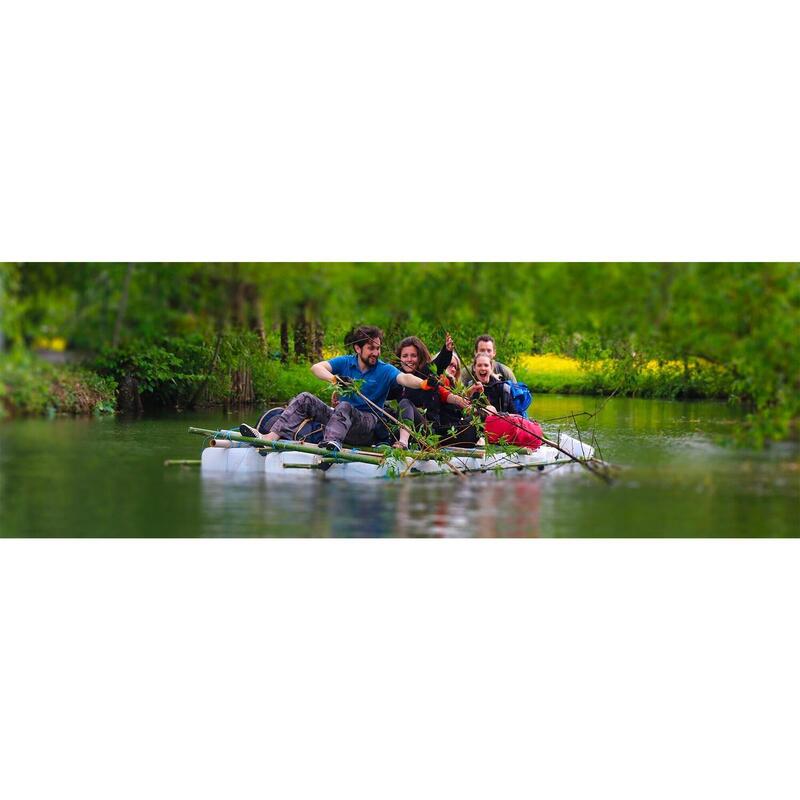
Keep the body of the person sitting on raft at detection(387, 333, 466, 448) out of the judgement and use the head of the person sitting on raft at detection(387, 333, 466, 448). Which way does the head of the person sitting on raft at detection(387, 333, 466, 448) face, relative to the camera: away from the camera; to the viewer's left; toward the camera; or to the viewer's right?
toward the camera

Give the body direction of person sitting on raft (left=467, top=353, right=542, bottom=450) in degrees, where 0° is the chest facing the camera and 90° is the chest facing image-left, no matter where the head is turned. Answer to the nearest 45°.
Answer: approximately 45°

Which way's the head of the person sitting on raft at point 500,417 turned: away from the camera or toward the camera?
toward the camera

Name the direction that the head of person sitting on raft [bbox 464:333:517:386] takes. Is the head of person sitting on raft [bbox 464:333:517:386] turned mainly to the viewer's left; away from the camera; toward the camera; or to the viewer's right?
toward the camera
